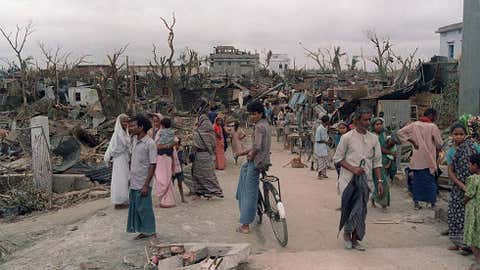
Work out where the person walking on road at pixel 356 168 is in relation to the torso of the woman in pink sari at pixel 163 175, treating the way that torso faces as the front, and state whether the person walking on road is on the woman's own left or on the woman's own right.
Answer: on the woman's own left

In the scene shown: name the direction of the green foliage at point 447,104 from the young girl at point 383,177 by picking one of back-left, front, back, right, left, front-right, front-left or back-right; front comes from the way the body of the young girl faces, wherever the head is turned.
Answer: back

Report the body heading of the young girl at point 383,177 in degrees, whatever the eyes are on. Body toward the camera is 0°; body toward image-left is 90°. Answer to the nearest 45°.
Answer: approximately 0°

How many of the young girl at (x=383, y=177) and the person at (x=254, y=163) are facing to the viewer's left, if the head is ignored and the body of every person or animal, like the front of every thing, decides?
1

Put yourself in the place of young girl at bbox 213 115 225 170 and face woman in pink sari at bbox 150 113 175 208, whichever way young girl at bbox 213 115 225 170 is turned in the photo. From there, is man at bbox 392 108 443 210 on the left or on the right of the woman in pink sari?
left

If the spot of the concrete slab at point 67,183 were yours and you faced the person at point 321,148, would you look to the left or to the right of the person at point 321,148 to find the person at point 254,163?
right

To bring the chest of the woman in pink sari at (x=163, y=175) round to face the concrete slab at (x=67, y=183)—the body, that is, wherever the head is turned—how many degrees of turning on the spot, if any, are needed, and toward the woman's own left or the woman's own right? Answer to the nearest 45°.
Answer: approximately 90° to the woman's own right

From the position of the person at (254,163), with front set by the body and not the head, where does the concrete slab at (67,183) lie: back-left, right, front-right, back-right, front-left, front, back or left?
front-right

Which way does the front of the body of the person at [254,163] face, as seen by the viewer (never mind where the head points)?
to the viewer's left

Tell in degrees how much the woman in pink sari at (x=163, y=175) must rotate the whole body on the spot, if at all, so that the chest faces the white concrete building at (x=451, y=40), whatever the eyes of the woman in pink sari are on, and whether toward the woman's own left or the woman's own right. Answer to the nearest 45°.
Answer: approximately 180°
